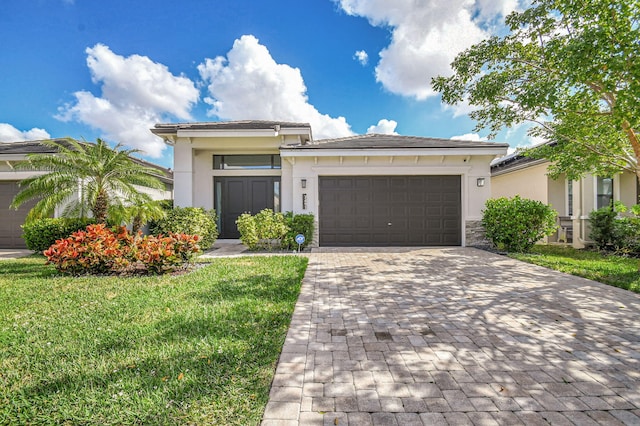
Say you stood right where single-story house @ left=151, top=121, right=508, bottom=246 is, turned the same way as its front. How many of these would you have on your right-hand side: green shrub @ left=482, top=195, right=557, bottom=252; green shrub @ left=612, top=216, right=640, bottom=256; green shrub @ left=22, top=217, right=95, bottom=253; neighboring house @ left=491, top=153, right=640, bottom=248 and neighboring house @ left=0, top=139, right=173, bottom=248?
2

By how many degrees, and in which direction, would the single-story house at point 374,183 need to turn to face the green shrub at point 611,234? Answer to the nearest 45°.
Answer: approximately 90° to its left

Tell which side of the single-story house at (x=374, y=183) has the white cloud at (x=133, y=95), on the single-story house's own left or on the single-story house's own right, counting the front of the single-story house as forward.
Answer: on the single-story house's own right

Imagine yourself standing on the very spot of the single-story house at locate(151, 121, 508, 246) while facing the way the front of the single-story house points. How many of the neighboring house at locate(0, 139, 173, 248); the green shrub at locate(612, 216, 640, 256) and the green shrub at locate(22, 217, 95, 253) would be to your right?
2

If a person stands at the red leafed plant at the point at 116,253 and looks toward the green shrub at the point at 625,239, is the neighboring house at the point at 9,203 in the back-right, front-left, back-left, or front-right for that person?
back-left

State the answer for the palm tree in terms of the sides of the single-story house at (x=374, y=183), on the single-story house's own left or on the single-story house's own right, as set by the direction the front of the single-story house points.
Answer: on the single-story house's own right

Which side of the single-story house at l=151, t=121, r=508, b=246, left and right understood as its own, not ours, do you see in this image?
front

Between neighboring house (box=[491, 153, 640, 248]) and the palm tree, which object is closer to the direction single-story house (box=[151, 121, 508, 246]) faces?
the palm tree

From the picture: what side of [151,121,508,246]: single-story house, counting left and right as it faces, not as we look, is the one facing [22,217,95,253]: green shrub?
right

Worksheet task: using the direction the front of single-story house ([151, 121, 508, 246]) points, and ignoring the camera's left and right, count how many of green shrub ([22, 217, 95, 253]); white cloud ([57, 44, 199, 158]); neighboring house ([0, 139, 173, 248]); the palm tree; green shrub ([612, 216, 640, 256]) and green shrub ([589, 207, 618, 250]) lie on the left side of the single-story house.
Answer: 2

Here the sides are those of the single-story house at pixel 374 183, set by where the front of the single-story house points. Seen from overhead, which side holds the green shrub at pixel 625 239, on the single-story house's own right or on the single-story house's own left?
on the single-story house's own left

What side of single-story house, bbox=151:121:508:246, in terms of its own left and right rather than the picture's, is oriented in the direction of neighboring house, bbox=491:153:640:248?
left

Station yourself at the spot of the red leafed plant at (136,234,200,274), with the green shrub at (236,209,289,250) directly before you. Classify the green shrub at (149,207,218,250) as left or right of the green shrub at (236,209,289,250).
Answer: left

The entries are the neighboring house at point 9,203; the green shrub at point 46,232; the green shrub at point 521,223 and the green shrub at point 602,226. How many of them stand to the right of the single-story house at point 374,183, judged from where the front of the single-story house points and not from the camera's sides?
2

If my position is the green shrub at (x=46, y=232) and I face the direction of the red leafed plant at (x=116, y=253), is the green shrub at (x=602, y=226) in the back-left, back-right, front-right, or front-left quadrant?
front-left

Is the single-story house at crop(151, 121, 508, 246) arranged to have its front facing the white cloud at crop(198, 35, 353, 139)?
no
